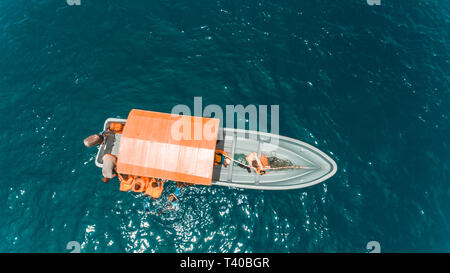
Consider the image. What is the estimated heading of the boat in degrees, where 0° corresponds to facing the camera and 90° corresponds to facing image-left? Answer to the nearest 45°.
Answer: approximately 270°
